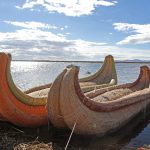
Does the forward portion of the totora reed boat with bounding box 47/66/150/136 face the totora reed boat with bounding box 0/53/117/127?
no

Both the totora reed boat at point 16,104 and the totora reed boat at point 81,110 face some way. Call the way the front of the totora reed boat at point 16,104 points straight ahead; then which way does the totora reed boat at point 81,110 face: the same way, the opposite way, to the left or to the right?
the same way
